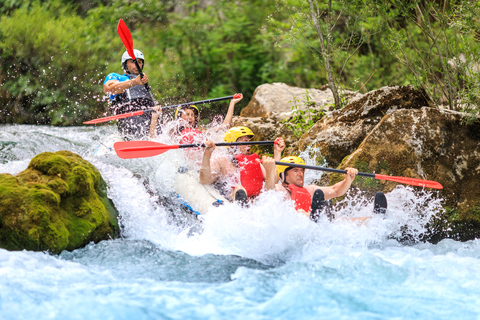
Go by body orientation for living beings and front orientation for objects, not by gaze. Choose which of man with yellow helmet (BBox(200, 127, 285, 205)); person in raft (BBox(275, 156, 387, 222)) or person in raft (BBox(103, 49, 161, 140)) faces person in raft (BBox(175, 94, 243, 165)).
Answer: person in raft (BBox(103, 49, 161, 140))

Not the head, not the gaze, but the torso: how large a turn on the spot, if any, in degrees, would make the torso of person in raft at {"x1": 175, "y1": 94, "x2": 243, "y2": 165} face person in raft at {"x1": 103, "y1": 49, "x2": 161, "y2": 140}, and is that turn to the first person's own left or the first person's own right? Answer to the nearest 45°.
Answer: approximately 180°

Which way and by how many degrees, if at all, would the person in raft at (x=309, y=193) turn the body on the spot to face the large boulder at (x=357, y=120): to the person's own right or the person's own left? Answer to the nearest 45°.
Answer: approximately 135° to the person's own left

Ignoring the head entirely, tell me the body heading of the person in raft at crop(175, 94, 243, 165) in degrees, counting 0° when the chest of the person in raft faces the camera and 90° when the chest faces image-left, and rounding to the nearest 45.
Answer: approximately 315°

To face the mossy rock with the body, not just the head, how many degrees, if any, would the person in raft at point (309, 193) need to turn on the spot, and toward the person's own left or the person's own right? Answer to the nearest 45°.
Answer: approximately 90° to the person's own right

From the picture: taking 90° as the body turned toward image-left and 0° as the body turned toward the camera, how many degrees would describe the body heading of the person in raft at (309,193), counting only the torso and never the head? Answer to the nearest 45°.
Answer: approximately 315°
